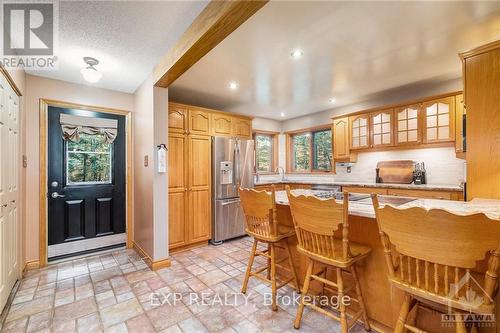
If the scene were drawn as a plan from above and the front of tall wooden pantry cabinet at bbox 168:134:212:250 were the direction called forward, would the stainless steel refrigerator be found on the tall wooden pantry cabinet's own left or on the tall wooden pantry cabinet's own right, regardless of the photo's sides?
on the tall wooden pantry cabinet's own left

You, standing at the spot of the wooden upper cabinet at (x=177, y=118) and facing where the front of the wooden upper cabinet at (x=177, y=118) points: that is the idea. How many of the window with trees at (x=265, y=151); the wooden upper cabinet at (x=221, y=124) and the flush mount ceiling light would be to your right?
1

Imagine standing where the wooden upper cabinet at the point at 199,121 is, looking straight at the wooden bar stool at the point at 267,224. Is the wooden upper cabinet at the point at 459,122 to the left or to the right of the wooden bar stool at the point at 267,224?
left

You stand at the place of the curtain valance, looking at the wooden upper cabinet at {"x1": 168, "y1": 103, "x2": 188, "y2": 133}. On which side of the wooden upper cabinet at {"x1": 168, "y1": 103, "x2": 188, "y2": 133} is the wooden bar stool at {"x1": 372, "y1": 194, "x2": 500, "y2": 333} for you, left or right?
right

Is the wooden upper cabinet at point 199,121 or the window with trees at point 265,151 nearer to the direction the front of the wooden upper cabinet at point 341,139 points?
the wooden upper cabinet

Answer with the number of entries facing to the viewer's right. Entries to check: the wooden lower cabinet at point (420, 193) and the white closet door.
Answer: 1

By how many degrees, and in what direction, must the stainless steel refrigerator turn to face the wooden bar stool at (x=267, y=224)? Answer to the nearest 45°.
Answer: approximately 45° to its right

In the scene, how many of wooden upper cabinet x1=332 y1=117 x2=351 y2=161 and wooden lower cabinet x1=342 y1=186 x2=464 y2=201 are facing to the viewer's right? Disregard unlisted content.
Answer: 0

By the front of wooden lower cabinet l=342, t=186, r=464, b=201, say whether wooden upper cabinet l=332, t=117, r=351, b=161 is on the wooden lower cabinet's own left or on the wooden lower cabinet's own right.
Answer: on the wooden lower cabinet's own right

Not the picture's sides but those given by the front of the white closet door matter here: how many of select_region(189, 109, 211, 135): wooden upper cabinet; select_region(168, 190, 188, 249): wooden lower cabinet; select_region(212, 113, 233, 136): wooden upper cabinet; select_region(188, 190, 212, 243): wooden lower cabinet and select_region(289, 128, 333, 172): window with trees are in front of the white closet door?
5

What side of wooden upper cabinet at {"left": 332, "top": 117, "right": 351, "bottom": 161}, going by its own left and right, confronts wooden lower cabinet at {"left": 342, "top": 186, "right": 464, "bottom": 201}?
left

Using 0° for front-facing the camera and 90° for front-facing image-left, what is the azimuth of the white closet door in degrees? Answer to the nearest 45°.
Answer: approximately 270°
